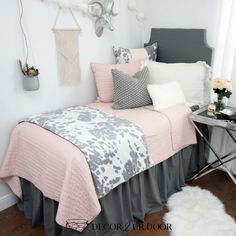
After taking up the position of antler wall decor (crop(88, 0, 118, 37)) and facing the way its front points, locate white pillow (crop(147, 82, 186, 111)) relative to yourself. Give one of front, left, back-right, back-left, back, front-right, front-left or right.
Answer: front

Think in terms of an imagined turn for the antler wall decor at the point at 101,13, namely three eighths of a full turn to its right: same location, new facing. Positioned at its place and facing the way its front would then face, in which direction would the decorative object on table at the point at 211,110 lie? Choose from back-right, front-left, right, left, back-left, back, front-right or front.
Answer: back-left

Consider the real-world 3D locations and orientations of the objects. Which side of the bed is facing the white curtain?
back

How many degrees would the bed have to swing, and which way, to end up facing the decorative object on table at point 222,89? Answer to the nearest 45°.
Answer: approximately 180°

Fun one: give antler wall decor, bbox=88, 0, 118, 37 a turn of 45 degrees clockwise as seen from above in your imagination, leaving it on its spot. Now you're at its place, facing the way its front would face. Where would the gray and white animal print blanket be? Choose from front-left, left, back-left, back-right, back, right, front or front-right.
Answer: front

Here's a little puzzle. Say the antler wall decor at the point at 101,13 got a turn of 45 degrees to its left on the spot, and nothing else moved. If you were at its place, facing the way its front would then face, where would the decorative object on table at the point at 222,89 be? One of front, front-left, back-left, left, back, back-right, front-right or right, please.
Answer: front-right

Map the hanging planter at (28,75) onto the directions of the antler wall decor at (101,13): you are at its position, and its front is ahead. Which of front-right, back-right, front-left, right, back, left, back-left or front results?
right

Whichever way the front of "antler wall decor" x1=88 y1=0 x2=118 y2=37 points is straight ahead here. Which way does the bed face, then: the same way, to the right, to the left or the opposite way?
to the right

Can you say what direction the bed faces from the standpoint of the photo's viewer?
facing the viewer and to the left of the viewer

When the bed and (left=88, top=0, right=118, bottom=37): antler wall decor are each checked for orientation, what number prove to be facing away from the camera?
0

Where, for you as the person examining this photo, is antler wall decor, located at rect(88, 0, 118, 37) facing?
facing the viewer and to the right of the viewer

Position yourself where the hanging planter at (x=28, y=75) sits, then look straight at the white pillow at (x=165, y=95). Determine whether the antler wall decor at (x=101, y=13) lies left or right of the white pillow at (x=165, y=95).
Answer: left
